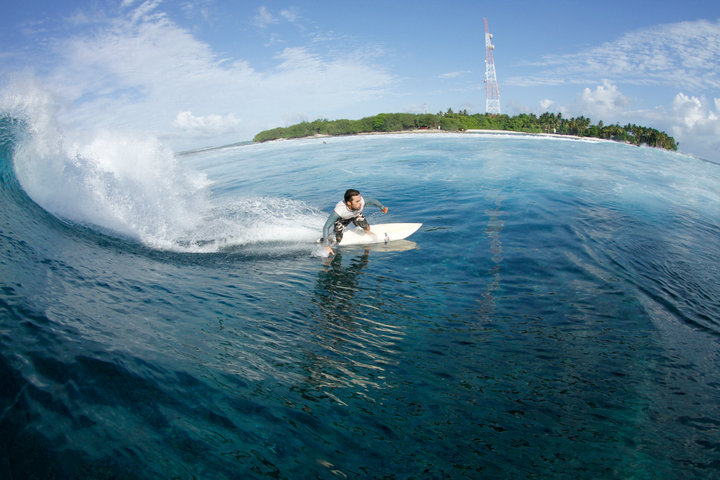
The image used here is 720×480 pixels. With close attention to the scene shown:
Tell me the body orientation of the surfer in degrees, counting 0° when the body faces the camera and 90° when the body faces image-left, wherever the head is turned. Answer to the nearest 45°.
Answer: approximately 315°
